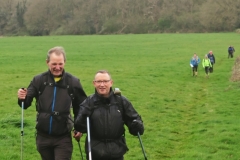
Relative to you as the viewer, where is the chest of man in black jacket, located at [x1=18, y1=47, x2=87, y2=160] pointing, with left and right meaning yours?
facing the viewer

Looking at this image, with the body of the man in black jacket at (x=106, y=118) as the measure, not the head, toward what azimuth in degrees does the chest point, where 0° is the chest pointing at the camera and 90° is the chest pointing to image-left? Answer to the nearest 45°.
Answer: approximately 0°

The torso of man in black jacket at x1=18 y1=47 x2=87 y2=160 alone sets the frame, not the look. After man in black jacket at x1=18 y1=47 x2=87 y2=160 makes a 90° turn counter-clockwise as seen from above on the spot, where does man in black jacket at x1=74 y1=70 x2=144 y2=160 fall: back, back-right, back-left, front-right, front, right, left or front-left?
front-right
